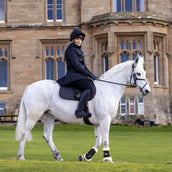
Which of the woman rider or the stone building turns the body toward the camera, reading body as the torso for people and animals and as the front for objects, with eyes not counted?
the stone building

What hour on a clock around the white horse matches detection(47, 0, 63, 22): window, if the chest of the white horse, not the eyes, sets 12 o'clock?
The window is roughly at 9 o'clock from the white horse.

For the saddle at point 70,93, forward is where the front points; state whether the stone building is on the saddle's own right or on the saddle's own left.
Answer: on the saddle's own left

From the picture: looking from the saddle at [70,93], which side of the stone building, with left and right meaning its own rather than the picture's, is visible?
front

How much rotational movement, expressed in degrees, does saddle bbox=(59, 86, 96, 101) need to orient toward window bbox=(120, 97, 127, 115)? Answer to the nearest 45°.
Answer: approximately 90° to its left

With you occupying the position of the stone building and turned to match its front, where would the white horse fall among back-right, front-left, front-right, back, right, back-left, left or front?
front

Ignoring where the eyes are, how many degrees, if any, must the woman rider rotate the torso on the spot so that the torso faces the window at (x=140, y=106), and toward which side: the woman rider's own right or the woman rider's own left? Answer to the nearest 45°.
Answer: approximately 90° to the woman rider's own left

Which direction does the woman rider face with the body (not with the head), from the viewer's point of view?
to the viewer's right

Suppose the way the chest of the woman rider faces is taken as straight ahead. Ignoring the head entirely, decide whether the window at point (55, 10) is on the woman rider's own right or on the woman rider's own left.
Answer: on the woman rider's own left

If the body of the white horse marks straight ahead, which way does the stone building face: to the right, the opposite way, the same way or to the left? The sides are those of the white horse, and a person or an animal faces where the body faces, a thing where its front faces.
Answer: to the right

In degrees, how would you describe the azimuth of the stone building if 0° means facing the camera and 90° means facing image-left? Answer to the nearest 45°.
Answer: approximately 0°

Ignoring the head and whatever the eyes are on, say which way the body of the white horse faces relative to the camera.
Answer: to the viewer's right

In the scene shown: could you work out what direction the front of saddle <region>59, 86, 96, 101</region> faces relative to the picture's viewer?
facing to the right of the viewer
